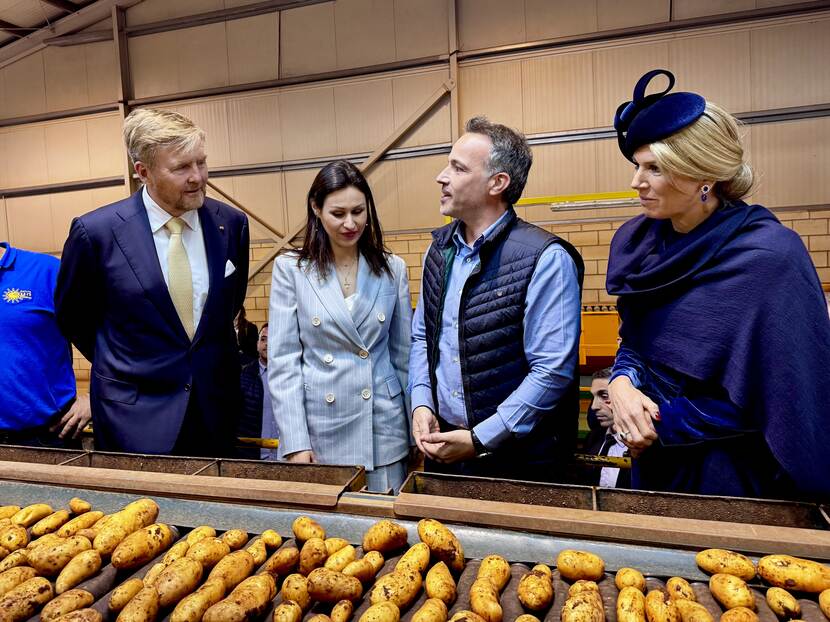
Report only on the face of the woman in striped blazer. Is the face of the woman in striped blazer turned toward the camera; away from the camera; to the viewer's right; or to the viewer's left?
toward the camera

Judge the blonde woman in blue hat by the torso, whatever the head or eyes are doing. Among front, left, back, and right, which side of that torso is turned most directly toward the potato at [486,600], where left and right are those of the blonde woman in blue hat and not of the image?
front

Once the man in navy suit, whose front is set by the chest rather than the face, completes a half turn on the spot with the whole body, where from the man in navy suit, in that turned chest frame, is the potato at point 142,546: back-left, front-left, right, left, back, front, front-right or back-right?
back-left

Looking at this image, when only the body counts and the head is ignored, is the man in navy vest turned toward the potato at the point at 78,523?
yes

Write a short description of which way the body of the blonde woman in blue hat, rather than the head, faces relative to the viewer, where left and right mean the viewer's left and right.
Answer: facing the viewer and to the left of the viewer

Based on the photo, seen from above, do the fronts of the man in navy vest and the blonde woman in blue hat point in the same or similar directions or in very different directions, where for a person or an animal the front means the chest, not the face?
same or similar directions

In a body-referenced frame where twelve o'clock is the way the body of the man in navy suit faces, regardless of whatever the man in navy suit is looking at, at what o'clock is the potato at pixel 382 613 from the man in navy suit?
The potato is roughly at 1 o'clock from the man in navy suit.

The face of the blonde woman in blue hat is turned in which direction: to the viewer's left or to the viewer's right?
to the viewer's left

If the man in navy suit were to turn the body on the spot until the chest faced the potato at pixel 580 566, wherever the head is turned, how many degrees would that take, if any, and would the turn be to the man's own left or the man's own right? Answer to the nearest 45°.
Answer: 0° — they already face it

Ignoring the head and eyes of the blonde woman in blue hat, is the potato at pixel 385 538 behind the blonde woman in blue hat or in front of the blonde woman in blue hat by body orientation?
in front

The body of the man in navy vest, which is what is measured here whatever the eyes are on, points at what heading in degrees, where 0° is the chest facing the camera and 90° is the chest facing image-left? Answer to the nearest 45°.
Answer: approximately 45°

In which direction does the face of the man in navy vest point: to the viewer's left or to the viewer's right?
to the viewer's left

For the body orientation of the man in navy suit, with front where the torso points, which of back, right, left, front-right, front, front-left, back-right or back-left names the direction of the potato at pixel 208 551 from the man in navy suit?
front-right

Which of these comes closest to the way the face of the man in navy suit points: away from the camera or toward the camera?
toward the camera

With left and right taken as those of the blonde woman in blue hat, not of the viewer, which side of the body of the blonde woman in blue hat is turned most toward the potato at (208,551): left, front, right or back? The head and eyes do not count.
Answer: front

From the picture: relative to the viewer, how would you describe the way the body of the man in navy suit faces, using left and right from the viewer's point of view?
facing the viewer and to the right of the viewer

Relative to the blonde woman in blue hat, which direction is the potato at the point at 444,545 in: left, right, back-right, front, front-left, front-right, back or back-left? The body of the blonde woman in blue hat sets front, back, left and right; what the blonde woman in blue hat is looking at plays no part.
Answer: front

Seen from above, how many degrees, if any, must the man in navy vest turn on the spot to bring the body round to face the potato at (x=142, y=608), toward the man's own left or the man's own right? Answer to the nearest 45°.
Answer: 0° — they already face it

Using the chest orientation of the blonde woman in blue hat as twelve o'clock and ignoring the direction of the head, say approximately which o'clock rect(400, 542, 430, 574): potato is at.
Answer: The potato is roughly at 12 o'clock from the blonde woman in blue hat.
